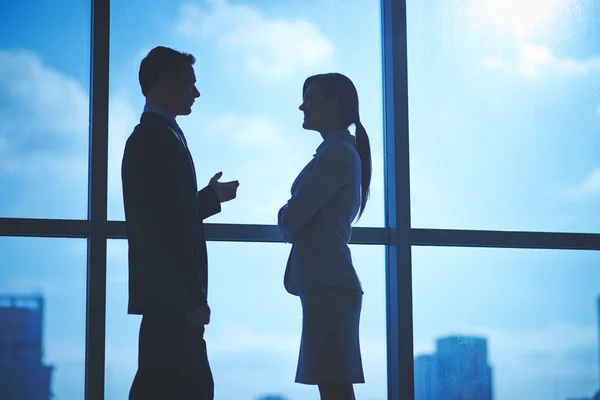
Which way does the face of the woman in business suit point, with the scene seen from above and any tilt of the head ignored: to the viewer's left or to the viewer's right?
to the viewer's left

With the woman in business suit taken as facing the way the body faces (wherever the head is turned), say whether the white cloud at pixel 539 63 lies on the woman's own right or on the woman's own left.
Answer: on the woman's own right

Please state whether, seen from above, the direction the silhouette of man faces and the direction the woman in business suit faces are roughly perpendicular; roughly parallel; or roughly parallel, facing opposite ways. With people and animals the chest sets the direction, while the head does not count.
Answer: roughly parallel, facing opposite ways

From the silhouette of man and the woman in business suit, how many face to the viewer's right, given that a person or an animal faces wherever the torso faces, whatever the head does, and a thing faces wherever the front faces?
1

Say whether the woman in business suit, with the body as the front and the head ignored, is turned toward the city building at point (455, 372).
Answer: no

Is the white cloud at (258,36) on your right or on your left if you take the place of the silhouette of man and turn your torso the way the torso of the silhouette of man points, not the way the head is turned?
on your left

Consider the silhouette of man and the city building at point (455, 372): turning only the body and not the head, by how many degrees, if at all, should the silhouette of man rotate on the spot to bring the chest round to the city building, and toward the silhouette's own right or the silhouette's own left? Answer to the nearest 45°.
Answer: approximately 45° to the silhouette's own left

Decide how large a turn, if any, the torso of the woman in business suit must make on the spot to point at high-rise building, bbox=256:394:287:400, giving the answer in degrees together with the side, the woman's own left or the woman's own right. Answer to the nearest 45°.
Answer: approximately 90° to the woman's own right

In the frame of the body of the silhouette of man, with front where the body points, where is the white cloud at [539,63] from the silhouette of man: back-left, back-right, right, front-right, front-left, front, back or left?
front-left

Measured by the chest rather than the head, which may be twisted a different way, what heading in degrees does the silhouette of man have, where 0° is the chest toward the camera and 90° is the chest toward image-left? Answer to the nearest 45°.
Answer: approximately 270°

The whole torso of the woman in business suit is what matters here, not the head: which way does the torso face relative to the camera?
to the viewer's left

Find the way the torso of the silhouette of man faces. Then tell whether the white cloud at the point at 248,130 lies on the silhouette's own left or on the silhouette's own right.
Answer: on the silhouette's own left
